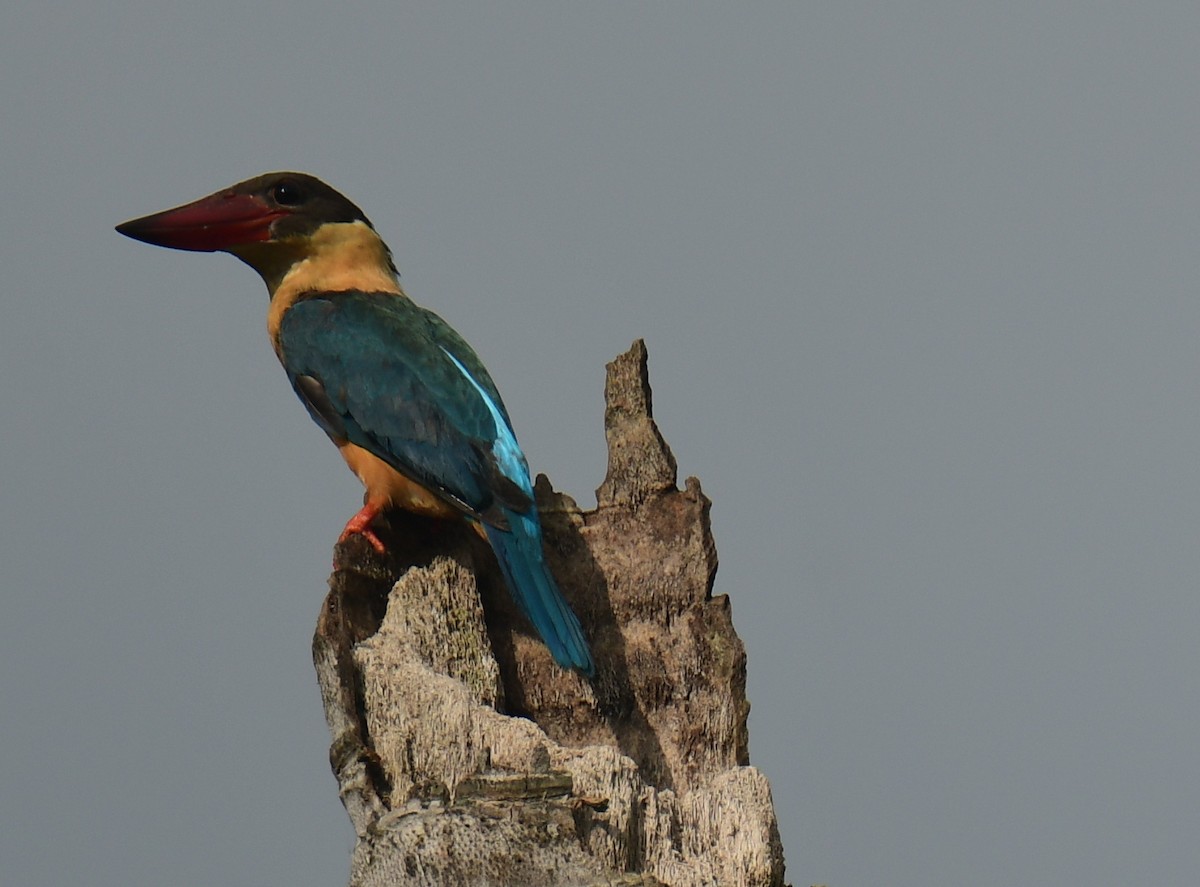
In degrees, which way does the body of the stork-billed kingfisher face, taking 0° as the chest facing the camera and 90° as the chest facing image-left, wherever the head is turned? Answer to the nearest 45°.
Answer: approximately 90°
